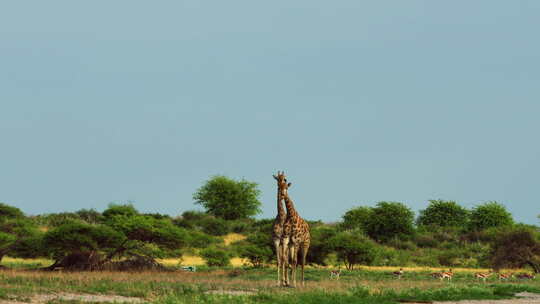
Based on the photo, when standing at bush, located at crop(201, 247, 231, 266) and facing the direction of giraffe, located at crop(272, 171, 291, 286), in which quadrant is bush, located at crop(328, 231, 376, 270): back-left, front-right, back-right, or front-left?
front-left

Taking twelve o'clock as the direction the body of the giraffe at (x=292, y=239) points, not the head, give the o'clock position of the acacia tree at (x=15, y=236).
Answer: The acacia tree is roughly at 3 o'clock from the giraffe.

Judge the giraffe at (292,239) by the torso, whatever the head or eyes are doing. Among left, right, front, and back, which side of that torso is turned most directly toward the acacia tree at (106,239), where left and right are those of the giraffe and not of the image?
right

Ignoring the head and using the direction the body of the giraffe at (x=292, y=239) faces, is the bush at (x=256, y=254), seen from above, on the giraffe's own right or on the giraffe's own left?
on the giraffe's own right

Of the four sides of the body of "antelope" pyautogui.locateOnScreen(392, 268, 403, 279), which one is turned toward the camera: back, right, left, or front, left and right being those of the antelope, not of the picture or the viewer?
right

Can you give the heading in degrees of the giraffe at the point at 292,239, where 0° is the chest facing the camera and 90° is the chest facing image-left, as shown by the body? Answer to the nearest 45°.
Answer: approximately 45°
